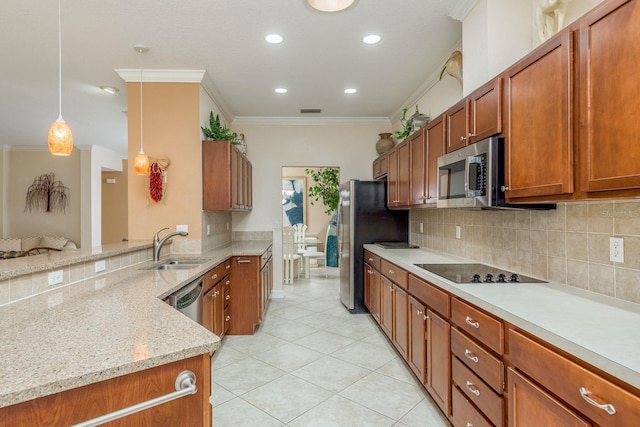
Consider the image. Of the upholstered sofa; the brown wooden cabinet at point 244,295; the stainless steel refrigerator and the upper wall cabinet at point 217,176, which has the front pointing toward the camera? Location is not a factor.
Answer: the upholstered sofa

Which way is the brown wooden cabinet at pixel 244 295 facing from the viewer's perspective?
to the viewer's right

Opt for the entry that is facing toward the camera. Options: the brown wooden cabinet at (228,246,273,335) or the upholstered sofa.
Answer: the upholstered sofa

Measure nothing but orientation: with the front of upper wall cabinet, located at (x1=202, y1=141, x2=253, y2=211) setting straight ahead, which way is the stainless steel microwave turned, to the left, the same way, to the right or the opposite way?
the opposite way

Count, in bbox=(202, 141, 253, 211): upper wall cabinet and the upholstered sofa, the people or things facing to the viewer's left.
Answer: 0

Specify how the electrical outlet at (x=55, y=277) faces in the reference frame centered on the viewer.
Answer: facing the viewer and to the right of the viewer

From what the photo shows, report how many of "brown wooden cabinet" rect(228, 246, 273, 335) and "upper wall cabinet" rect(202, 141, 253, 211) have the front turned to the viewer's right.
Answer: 2

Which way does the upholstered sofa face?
toward the camera

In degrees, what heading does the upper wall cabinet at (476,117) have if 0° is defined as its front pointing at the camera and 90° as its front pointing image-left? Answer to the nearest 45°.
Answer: approximately 45°

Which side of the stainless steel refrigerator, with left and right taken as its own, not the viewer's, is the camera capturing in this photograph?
left

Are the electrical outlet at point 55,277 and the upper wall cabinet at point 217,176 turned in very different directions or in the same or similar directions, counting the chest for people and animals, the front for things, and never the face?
same or similar directions

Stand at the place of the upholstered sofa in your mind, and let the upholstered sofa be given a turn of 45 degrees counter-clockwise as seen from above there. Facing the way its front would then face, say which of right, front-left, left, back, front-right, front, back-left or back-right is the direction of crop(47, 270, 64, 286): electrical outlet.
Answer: front-right

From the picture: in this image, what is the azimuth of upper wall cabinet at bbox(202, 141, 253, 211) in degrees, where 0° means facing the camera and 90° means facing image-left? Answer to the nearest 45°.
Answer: approximately 270°

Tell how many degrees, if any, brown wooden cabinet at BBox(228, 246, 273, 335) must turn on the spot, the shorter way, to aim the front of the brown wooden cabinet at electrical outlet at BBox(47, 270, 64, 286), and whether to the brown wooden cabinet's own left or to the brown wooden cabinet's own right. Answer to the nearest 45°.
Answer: approximately 135° to the brown wooden cabinet's own right

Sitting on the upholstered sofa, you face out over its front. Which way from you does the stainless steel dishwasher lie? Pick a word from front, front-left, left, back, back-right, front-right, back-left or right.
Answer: front

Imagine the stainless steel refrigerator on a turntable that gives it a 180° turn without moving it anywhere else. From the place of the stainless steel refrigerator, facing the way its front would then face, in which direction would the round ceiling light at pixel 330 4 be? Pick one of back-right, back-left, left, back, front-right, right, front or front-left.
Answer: right

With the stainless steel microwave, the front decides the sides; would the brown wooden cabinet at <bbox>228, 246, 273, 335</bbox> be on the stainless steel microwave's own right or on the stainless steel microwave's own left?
on the stainless steel microwave's own right
